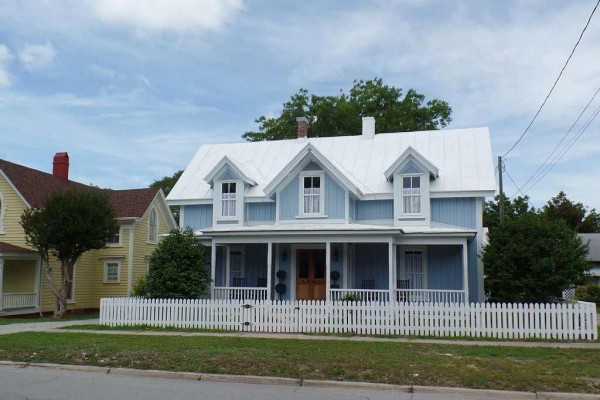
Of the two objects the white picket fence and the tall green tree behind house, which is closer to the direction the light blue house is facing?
the white picket fence

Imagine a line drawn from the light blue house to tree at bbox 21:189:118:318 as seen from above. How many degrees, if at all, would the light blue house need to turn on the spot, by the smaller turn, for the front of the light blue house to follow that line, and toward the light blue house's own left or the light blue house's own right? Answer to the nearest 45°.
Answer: approximately 90° to the light blue house's own right

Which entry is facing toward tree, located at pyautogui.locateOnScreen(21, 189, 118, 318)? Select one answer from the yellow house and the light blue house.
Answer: the yellow house

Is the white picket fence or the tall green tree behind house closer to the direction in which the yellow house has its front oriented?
the white picket fence

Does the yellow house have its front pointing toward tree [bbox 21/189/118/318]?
yes

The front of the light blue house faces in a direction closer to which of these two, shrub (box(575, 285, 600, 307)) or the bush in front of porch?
the bush in front of porch

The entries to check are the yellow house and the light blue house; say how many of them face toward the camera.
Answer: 2

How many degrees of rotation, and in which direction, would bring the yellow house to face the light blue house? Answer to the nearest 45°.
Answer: approximately 45° to its left
